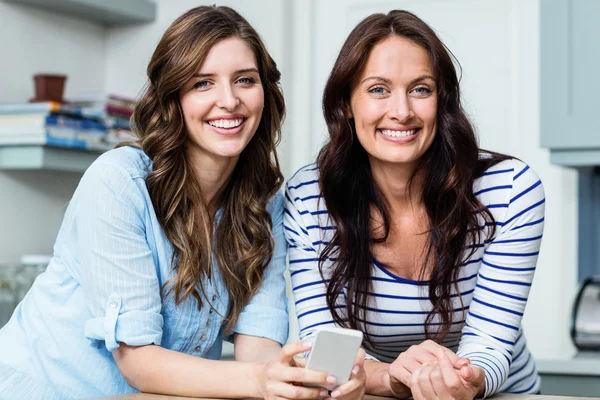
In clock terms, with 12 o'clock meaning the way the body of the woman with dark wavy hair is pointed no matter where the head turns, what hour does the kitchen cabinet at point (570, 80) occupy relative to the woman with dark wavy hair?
The kitchen cabinet is roughly at 7 o'clock from the woman with dark wavy hair.

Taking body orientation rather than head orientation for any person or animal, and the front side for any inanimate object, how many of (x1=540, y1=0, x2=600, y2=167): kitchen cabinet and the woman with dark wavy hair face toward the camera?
2

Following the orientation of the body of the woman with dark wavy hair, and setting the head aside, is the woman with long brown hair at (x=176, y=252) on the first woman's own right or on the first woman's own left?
on the first woman's own right

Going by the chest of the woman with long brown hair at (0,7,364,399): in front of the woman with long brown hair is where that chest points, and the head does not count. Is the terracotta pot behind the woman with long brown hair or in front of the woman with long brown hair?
behind

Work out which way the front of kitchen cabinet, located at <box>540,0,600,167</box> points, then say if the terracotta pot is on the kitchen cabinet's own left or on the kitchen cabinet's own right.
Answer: on the kitchen cabinet's own right

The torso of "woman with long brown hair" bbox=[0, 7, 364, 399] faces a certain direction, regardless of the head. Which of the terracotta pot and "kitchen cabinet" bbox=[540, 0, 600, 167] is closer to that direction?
the kitchen cabinet

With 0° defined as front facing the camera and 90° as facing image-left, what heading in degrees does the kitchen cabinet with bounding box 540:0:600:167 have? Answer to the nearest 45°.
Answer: approximately 0°
